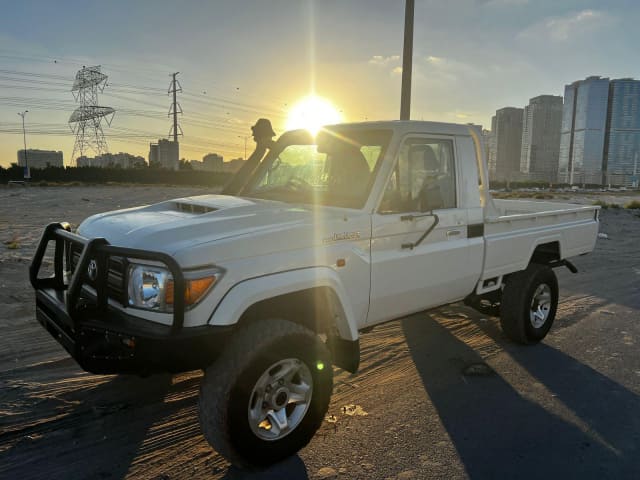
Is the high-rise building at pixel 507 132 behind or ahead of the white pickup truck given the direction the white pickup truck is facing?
behind

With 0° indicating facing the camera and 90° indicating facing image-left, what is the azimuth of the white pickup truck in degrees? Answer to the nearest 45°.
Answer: approximately 45°

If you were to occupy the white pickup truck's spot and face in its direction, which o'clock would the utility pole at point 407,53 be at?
The utility pole is roughly at 5 o'clock from the white pickup truck.
